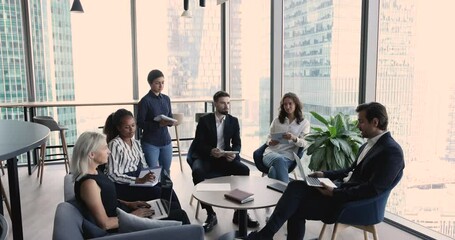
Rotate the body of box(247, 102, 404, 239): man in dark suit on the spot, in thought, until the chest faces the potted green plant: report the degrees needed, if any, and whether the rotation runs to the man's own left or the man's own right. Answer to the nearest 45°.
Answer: approximately 90° to the man's own right

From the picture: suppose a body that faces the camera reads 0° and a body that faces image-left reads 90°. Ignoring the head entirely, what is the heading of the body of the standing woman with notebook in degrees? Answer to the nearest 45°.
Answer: approximately 315°

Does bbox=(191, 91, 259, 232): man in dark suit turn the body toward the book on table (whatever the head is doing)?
yes

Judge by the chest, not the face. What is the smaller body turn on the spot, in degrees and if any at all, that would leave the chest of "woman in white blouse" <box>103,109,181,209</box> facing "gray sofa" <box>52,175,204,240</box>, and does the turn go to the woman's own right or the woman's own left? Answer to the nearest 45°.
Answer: approximately 45° to the woman's own right

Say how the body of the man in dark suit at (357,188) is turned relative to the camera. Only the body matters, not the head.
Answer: to the viewer's left

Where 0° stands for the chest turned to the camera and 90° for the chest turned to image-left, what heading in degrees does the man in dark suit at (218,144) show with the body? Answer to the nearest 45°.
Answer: approximately 0°

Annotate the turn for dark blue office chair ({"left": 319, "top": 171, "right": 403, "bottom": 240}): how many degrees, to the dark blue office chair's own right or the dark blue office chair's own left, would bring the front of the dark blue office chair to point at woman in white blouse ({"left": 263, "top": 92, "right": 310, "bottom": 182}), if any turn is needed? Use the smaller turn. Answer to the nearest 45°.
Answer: approximately 45° to the dark blue office chair's own right

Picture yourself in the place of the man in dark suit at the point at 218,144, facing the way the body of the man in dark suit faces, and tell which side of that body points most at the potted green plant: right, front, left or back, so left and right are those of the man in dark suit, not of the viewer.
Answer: left

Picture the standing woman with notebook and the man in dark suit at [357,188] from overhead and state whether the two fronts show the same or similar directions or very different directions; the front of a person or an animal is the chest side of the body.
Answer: very different directions
